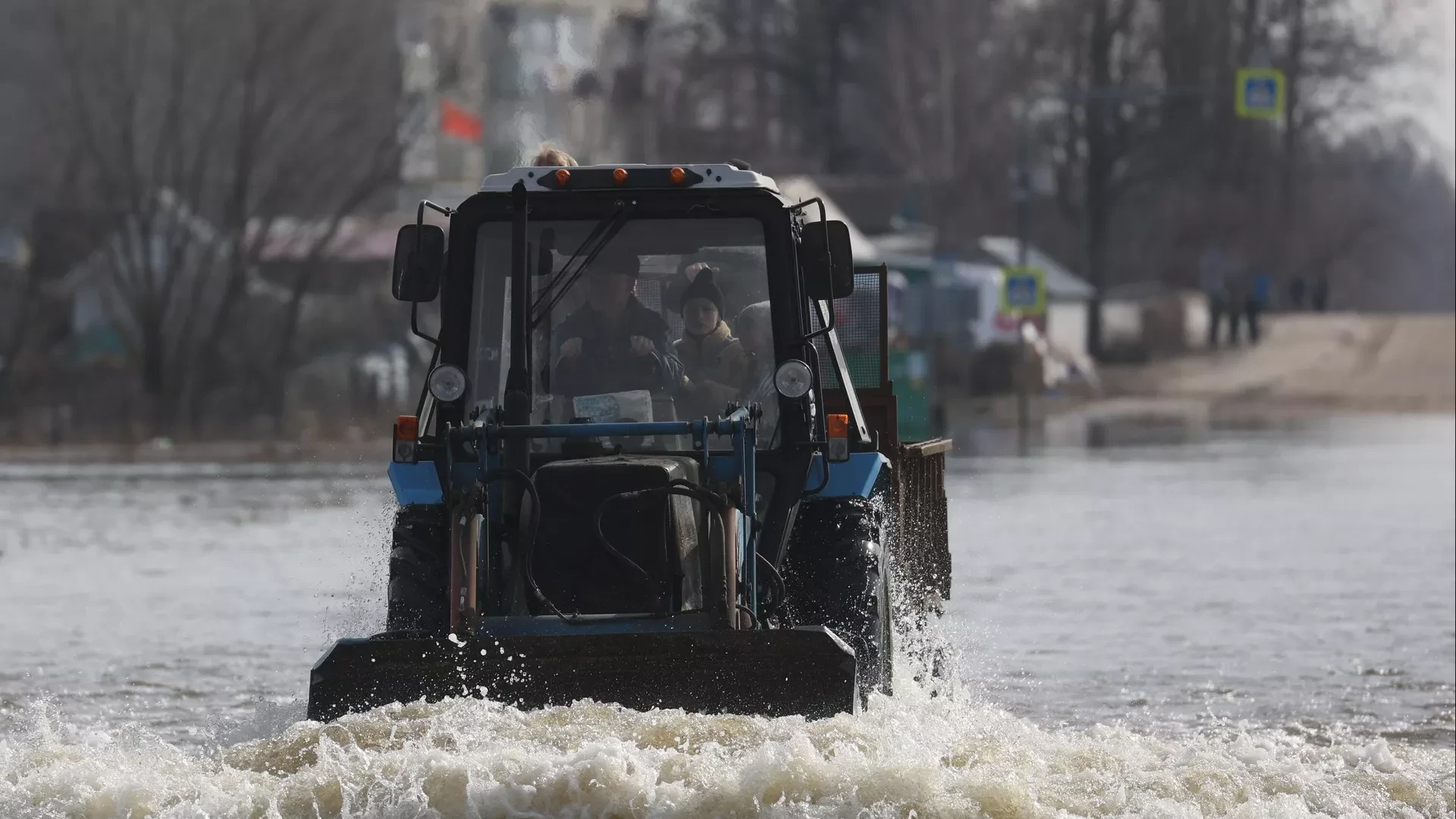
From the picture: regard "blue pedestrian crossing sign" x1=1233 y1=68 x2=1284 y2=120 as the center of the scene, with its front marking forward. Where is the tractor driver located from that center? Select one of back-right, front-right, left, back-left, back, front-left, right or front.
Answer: front

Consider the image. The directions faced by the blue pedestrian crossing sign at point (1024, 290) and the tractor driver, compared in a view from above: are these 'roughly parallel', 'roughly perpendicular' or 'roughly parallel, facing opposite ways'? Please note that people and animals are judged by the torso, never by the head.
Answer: roughly parallel

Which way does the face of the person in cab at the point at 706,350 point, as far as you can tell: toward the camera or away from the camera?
toward the camera

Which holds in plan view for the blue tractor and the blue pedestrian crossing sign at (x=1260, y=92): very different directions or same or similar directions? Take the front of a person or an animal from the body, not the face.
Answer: same or similar directions

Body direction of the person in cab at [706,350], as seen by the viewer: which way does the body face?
toward the camera

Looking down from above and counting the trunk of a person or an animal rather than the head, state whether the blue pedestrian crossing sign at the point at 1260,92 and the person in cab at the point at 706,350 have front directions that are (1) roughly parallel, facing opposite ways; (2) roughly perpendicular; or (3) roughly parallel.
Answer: roughly parallel

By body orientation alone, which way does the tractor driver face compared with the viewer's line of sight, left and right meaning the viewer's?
facing the viewer

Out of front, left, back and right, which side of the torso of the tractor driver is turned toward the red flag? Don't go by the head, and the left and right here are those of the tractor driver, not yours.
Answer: back

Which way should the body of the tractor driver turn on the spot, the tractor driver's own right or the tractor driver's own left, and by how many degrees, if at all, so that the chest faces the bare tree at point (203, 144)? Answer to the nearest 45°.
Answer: approximately 180°

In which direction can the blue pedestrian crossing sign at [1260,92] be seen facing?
toward the camera

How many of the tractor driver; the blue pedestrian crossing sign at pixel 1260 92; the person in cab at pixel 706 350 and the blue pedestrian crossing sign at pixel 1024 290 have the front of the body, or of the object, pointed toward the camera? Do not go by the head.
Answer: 4
